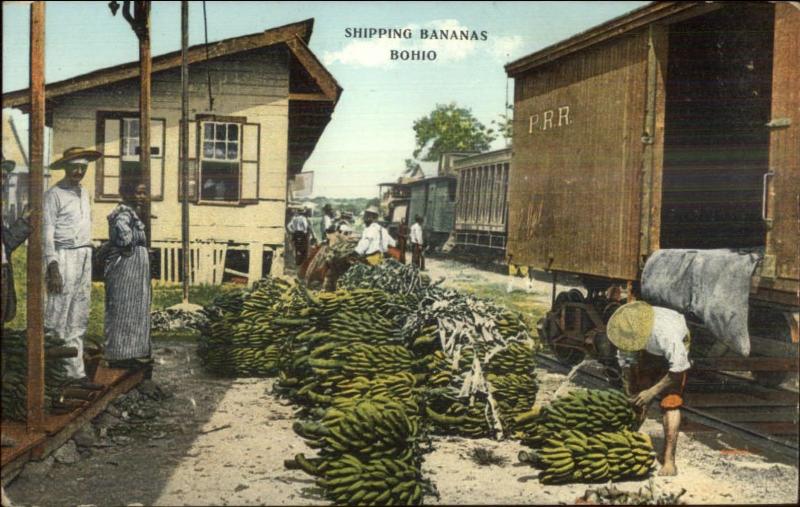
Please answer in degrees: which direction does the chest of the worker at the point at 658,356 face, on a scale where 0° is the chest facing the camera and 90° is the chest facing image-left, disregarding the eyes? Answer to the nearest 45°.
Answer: approximately 45°

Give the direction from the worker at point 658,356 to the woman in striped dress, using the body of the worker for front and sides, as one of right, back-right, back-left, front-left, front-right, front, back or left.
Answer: front-right

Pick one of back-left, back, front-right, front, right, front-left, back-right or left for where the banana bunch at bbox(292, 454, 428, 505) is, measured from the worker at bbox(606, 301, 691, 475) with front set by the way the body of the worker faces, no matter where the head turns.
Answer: front

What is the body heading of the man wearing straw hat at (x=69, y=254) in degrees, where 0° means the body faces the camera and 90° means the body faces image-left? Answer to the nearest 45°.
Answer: approximately 315°

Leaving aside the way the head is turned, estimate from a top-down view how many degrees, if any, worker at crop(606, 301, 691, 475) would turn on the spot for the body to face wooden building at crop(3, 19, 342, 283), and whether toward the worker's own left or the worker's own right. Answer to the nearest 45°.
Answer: approximately 90° to the worker's own right

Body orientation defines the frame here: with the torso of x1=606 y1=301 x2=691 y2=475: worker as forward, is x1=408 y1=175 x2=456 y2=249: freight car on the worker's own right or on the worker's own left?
on the worker's own right

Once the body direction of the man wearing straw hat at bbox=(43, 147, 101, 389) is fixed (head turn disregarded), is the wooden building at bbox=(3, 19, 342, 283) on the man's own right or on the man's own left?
on the man's own left
